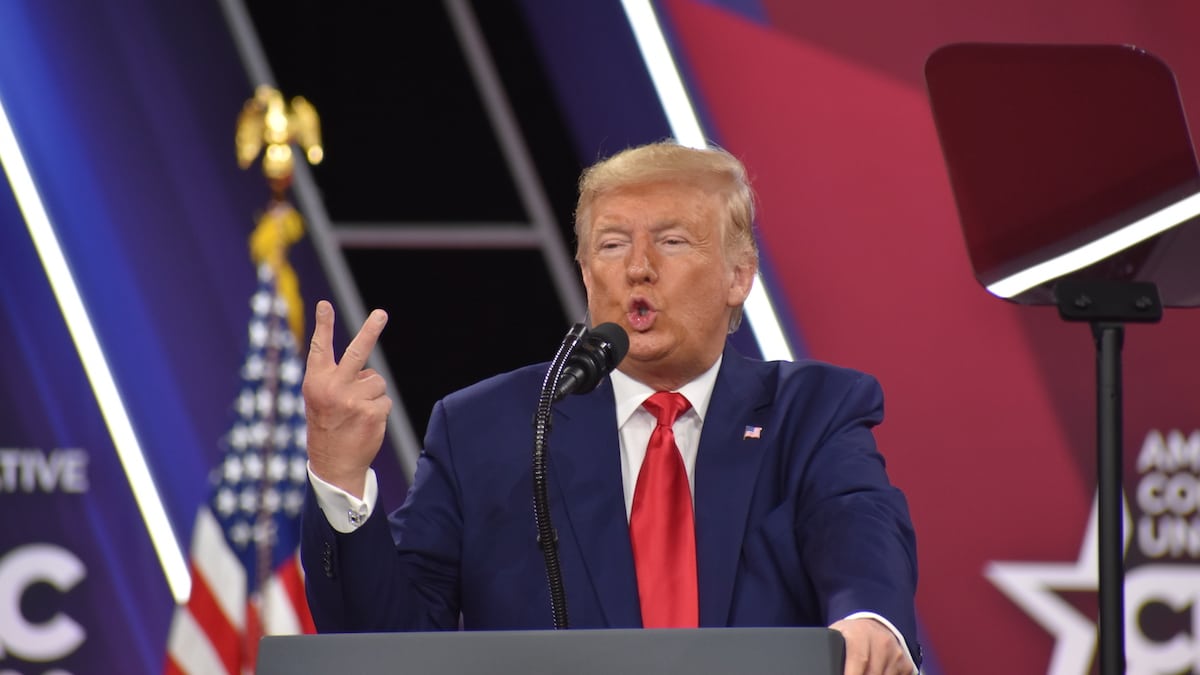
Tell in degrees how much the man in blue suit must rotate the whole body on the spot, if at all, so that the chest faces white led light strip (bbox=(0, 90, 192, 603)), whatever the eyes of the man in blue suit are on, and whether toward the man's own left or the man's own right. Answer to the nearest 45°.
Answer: approximately 135° to the man's own right

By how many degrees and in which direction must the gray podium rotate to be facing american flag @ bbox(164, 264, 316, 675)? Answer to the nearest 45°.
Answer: approximately 180°

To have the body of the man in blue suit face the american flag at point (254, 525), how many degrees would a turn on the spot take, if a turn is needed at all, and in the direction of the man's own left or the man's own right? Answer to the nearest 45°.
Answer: approximately 135° to the man's own right

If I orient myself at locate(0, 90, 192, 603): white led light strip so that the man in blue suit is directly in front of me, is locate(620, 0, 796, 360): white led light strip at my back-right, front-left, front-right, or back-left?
front-left

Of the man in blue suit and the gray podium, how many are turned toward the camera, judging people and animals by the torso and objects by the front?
2

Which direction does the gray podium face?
toward the camera

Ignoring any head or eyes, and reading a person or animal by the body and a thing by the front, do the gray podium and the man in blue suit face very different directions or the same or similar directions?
same or similar directions

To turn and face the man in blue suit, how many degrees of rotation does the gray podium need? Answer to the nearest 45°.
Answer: approximately 180°

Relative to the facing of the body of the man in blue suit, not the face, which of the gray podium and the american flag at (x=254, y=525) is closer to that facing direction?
the gray podium

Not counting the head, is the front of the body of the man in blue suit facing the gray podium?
yes

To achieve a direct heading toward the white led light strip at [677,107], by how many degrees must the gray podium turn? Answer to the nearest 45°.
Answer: approximately 180°
